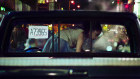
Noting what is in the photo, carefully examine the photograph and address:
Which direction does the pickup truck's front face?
away from the camera
